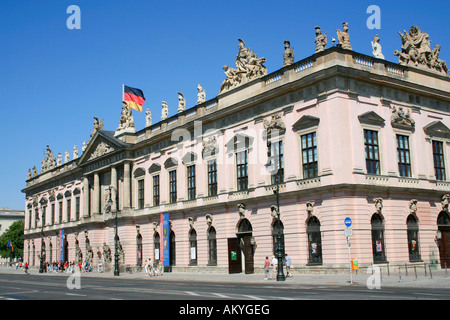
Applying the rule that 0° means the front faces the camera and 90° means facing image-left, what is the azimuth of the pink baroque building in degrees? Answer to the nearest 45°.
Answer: approximately 45°

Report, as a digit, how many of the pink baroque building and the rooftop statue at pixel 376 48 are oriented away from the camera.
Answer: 0
